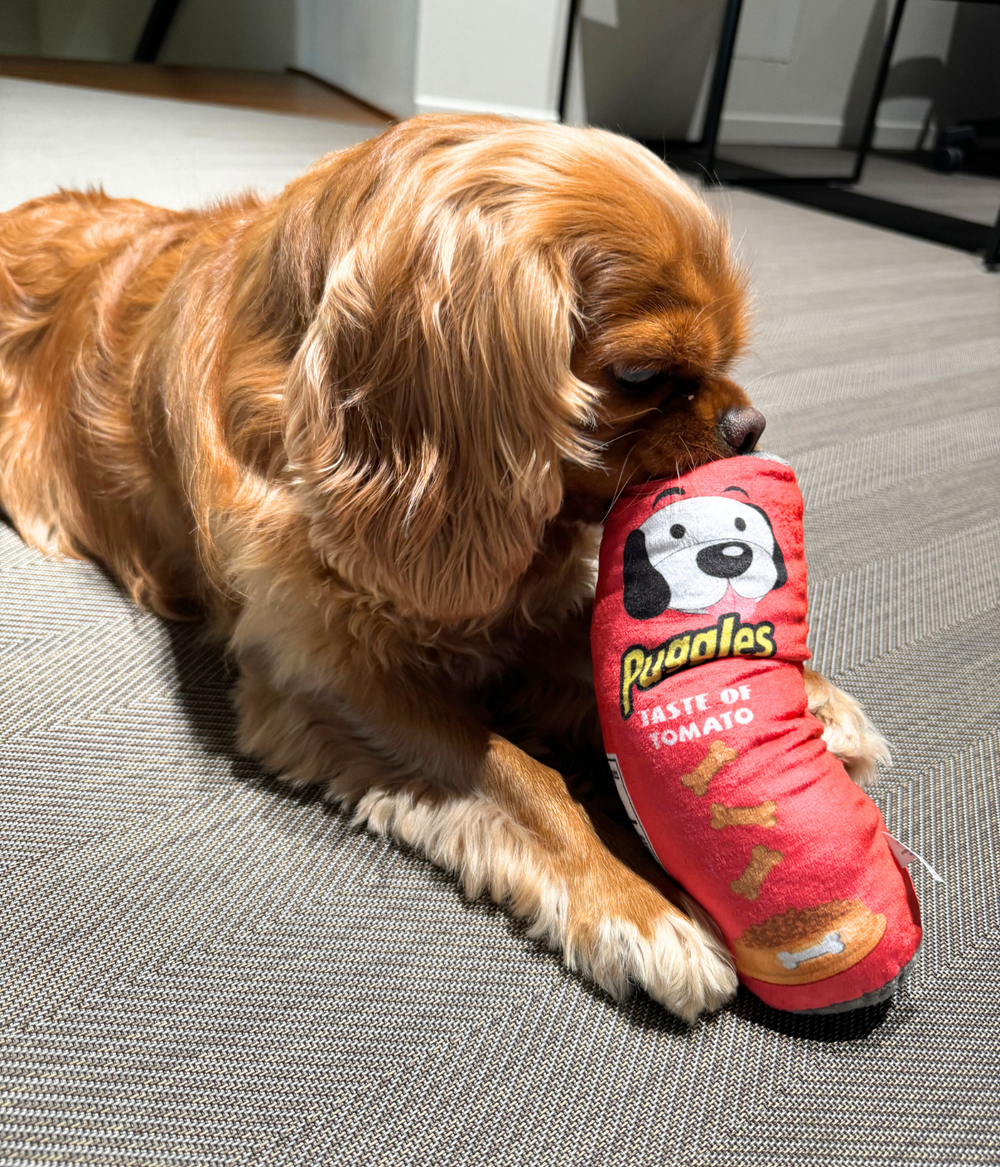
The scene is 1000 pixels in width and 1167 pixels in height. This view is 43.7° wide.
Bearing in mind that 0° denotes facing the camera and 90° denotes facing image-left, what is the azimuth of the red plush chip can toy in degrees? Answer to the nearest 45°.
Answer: approximately 0°

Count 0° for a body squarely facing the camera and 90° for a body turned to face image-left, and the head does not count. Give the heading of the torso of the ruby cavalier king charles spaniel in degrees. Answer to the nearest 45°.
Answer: approximately 315°
